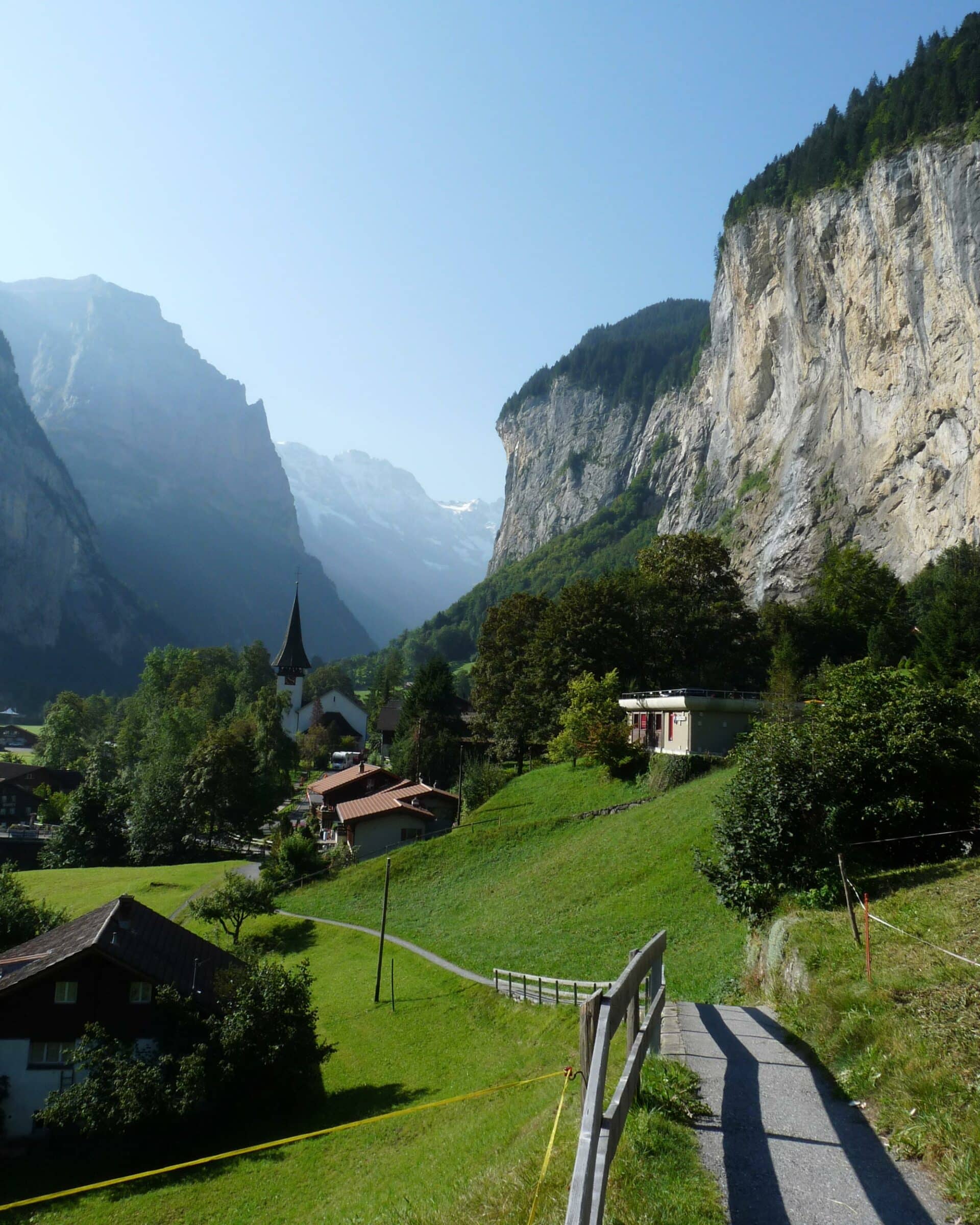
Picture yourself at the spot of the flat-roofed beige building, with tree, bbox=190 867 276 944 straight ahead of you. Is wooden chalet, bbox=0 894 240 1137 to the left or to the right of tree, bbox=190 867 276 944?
left

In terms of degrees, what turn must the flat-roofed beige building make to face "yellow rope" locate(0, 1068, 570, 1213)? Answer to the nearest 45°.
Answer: approximately 45° to its left

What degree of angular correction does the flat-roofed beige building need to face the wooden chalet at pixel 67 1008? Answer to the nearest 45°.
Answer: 0° — it already faces it

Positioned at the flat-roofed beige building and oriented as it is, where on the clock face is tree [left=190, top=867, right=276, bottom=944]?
The tree is roughly at 1 o'clock from the flat-roofed beige building.

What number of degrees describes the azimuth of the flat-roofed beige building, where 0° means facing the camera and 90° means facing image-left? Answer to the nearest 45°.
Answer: approximately 45°

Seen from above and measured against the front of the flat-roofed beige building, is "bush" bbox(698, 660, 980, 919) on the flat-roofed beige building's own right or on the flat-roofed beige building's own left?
on the flat-roofed beige building's own left
